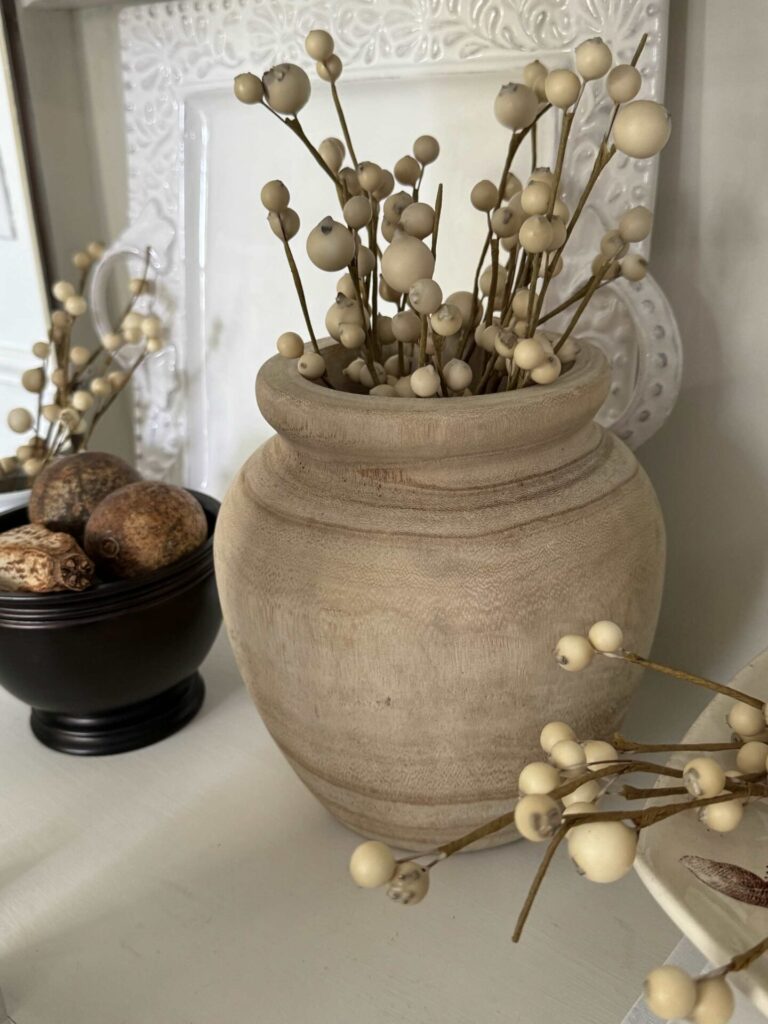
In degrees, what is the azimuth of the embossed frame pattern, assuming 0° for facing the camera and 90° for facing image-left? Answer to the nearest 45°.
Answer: approximately 0°
